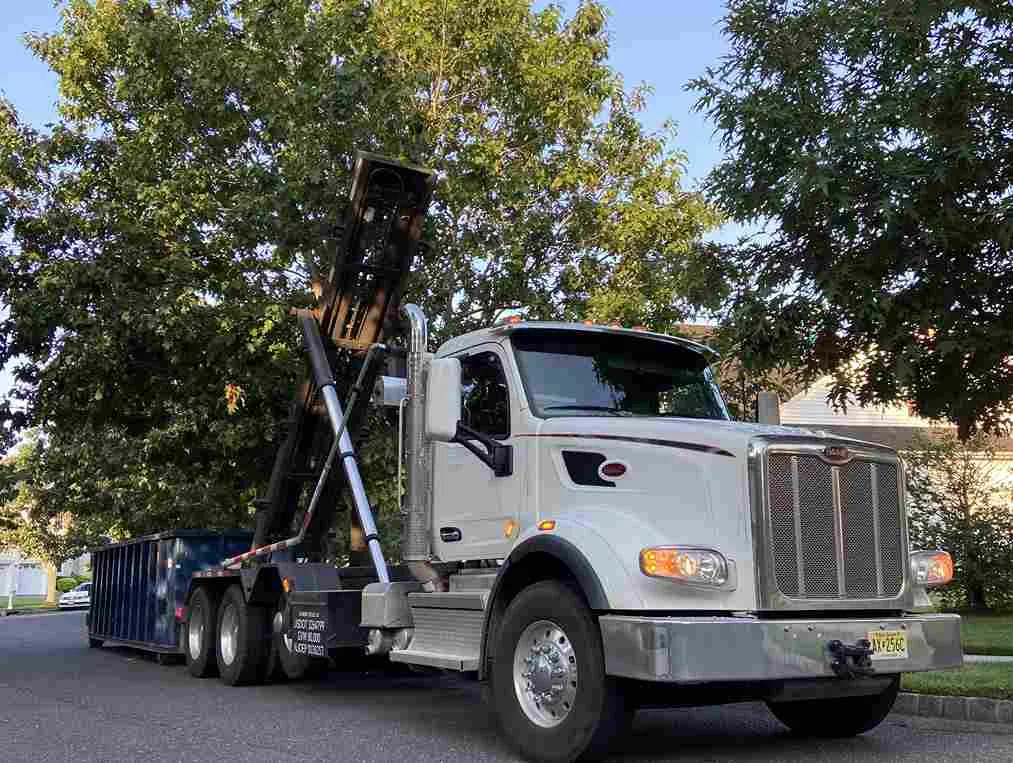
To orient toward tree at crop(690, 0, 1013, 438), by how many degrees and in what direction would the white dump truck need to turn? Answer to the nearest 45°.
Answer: approximately 90° to its left

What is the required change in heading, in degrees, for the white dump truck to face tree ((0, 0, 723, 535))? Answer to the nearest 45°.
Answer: approximately 180°

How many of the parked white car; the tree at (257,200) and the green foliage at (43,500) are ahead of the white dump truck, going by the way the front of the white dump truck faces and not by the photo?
0

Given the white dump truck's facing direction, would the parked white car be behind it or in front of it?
behind

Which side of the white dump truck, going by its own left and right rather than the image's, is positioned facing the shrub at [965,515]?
left

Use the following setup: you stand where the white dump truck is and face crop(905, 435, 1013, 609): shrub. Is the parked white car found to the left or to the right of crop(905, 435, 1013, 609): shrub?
left

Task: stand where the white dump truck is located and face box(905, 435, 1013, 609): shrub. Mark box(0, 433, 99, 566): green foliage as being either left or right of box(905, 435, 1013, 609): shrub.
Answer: left
